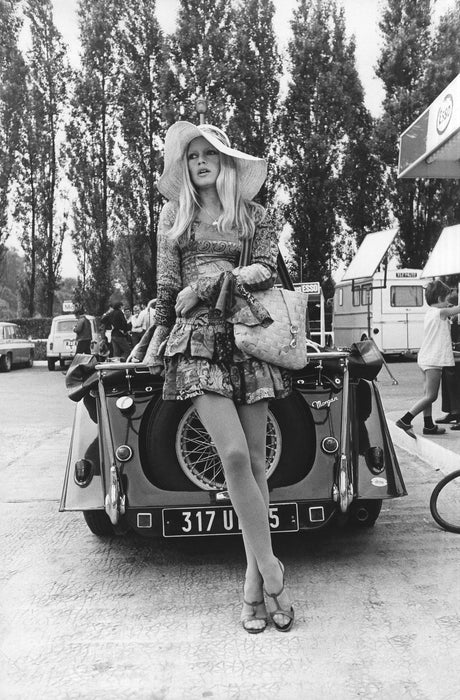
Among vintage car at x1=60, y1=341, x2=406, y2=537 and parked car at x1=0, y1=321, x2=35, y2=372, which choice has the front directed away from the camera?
the vintage car

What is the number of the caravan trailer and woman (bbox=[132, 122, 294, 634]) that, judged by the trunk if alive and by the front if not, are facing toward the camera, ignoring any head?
1

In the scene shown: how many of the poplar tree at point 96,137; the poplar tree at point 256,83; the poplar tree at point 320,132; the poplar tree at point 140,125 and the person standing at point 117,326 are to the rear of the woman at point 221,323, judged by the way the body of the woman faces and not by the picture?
5

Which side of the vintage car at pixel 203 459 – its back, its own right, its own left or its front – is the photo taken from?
back

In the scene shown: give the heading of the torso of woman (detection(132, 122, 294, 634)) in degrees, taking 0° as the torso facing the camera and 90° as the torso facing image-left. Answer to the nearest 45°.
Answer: approximately 0°

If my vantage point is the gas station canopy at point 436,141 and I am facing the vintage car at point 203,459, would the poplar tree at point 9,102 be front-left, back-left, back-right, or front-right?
back-right
